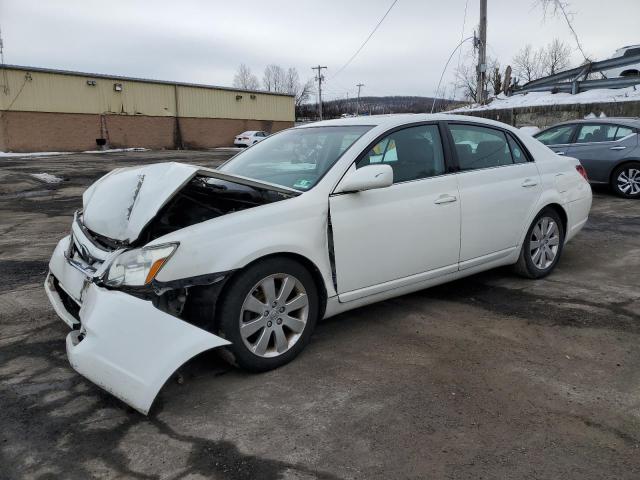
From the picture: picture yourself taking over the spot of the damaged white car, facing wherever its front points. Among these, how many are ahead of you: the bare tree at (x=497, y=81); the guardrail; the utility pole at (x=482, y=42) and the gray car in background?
0

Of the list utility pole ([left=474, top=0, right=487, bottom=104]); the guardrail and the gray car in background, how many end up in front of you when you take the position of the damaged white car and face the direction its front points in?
0

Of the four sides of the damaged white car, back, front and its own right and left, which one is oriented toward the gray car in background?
back

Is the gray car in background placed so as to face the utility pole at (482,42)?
no

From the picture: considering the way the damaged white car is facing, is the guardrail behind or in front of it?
behind

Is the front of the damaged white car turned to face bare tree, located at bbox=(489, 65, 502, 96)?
no

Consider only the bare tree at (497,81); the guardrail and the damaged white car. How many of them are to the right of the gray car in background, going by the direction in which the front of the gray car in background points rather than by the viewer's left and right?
2

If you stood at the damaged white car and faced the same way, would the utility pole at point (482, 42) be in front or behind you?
behind

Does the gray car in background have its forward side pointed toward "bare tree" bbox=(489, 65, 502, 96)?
no

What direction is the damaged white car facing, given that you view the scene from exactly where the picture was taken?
facing the viewer and to the left of the viewer

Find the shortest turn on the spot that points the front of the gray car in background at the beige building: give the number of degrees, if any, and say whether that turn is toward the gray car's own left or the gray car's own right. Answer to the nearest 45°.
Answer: approximately 45° to the gray car's own right
